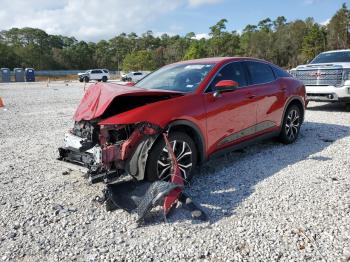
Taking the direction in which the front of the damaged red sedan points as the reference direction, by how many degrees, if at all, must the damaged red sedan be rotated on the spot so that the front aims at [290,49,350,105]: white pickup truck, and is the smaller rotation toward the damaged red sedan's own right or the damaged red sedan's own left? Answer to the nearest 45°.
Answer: approximately 180°

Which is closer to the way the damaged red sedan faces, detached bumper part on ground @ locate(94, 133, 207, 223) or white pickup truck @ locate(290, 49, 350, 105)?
the detached bumper part on ground

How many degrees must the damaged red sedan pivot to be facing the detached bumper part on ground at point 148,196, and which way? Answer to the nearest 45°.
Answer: approximately 45° to its left

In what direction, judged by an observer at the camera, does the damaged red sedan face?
facing the viewer and to the left of the viewer
